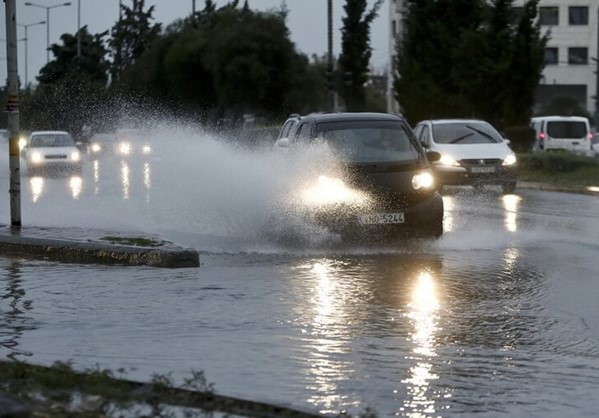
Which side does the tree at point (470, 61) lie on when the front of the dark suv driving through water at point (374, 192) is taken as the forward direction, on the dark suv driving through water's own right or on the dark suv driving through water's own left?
on the dark suv driving through water's own left

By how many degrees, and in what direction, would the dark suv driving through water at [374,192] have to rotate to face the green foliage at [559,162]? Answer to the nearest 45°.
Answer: approximately 135° to its left

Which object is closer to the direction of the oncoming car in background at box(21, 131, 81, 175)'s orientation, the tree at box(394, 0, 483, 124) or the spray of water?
the spray of water

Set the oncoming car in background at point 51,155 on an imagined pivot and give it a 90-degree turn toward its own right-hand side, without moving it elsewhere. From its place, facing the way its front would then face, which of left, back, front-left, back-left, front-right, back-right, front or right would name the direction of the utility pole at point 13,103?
left

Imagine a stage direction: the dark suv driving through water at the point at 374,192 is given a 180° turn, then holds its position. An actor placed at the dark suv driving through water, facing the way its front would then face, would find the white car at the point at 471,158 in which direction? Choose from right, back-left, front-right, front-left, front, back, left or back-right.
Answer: front-right

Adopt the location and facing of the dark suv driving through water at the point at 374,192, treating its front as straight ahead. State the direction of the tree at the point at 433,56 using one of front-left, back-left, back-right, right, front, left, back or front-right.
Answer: back-left

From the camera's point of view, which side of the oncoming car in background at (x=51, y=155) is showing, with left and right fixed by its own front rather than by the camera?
front

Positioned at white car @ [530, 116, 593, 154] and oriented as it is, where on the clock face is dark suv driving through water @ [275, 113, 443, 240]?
The dark suv driving through water is roughly at 6 o'clock from the white car.

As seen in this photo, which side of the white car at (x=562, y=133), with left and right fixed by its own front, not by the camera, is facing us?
back

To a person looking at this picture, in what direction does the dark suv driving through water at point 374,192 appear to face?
facing the viewer and to the right of the viewer

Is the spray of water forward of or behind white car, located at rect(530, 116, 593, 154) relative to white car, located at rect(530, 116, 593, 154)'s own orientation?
behind
